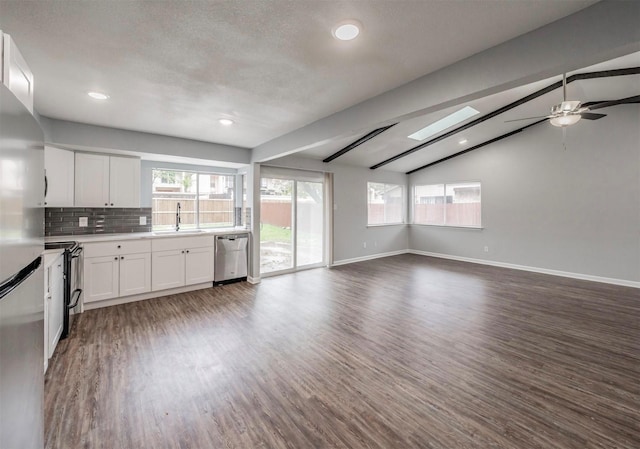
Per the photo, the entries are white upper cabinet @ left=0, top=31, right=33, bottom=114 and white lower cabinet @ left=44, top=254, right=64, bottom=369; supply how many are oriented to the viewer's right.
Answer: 2

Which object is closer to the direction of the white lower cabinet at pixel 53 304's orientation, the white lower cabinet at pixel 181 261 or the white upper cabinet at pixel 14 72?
the white lower cabinet

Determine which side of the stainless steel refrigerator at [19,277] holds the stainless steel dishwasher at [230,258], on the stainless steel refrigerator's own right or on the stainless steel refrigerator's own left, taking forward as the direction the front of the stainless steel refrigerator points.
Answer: on the stainless steel refrigerator's own left

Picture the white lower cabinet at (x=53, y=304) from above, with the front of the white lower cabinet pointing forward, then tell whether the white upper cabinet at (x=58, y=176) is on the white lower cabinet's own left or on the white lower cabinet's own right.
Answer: on the white lower cabinet's own left

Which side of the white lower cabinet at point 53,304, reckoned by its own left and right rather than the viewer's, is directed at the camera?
right

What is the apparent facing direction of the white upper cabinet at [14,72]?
to the viewer's right

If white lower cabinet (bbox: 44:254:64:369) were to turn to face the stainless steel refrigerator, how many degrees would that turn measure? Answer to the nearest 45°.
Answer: approximately 90° to its right

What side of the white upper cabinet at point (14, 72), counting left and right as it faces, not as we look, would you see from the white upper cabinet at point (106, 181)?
left

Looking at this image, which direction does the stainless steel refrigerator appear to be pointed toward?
to the viewer's right

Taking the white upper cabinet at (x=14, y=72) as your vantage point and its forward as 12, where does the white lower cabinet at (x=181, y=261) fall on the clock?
The white lower cabinet is roughly at 10 o'clock from the white upper cabinet.

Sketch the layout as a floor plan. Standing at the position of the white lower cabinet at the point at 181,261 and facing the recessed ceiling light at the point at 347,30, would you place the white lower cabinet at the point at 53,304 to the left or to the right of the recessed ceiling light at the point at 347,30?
right

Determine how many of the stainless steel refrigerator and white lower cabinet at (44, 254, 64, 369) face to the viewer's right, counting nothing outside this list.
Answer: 2

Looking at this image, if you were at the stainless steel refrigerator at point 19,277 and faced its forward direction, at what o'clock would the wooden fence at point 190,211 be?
The wooden fence is roughly at 10 o'clock from the stainless steel refrigerator.

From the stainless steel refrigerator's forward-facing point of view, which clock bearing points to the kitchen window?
The kitchen window is roughly at 10 o'clock from the stainless steel refrigerator.
